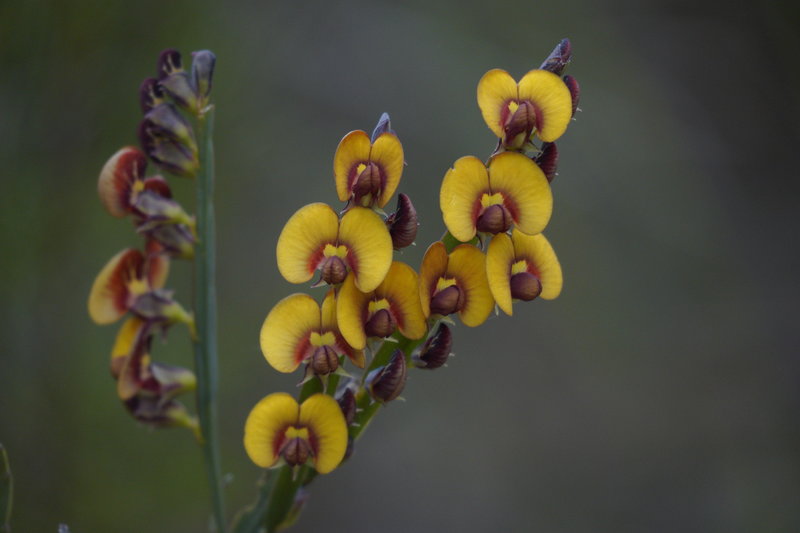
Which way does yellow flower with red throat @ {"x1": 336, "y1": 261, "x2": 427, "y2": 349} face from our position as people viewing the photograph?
facing the viewer
